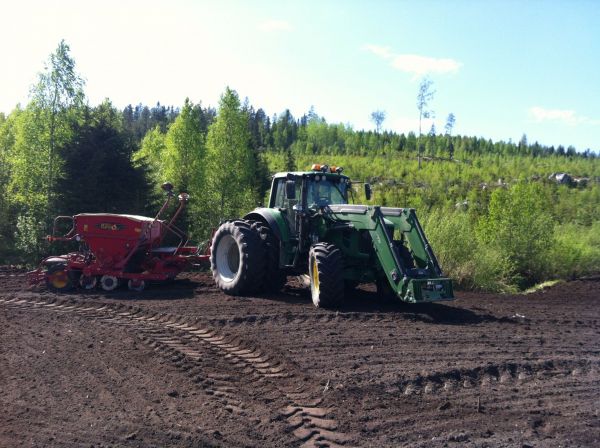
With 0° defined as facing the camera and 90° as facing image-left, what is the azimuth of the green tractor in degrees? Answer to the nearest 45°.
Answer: approximately 315°

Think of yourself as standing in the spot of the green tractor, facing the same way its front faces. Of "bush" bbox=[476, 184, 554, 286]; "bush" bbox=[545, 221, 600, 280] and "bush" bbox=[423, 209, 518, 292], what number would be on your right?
0

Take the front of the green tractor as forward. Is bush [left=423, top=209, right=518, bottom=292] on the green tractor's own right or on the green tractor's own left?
on the green tractor's own left

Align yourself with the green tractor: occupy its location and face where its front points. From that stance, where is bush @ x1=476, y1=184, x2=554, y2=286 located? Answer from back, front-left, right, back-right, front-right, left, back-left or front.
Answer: left

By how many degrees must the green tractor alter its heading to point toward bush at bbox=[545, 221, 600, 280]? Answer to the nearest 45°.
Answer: approximately 90° to its left
